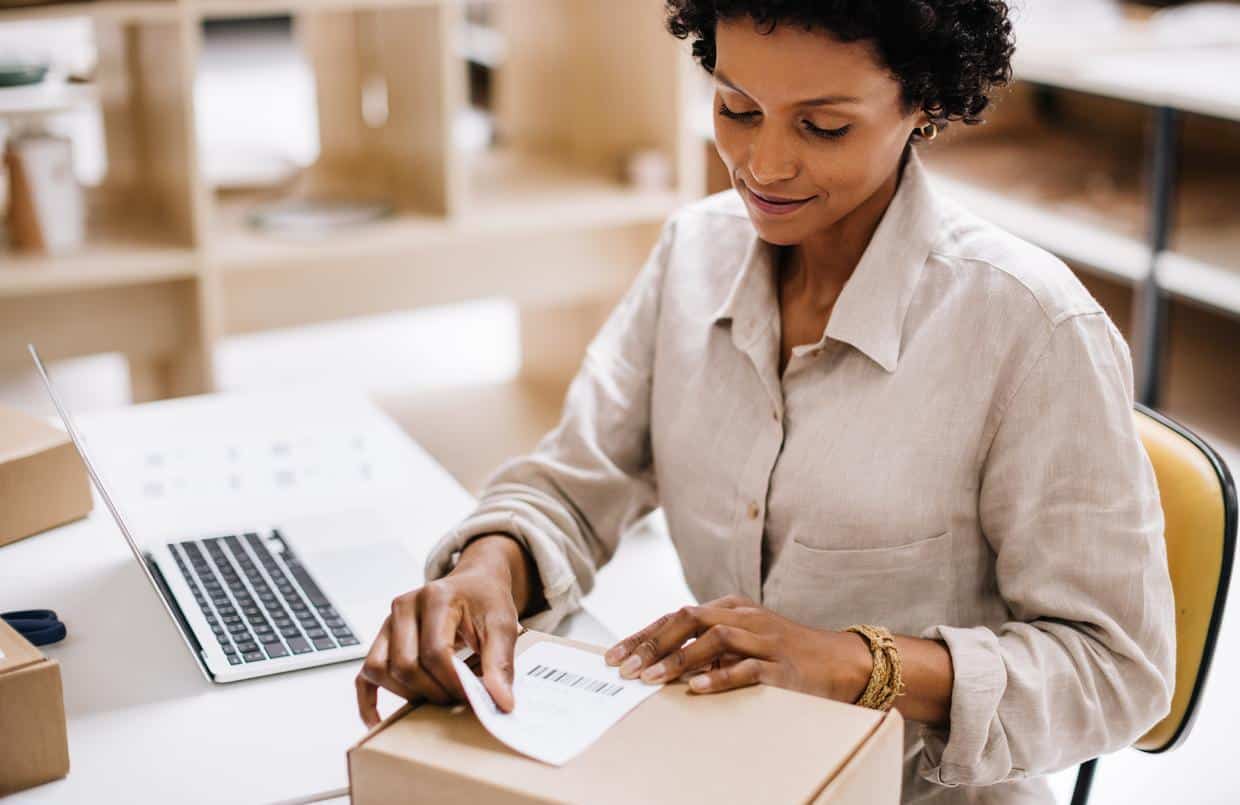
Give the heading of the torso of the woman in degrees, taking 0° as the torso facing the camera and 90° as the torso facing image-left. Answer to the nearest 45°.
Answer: approximately 45°

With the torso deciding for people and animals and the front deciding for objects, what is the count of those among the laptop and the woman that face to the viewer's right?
1

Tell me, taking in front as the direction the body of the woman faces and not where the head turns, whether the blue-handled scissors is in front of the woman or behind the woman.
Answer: in front

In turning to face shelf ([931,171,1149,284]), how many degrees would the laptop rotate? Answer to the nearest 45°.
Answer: approximately 45° to its left

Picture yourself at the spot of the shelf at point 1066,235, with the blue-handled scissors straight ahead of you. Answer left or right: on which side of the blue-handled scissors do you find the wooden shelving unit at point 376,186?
right

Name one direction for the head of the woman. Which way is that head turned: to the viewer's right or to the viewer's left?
to the viewer's left

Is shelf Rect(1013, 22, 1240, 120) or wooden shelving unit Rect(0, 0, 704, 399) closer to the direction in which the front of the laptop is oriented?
the shelf

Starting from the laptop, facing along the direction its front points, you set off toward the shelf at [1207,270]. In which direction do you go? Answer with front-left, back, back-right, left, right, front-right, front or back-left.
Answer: front-left

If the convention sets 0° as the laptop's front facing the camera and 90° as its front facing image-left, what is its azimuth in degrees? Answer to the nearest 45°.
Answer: approximately 270°

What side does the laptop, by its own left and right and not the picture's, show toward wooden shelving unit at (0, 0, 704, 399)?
left

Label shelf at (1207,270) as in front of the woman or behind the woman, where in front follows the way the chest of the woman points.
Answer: behind
